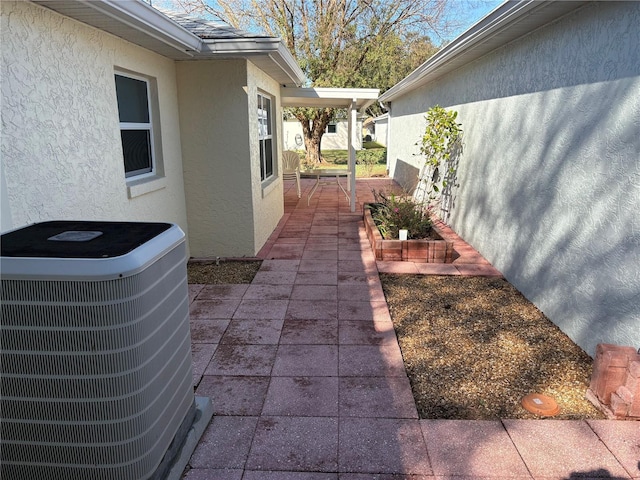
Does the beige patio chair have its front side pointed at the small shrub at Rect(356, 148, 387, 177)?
no

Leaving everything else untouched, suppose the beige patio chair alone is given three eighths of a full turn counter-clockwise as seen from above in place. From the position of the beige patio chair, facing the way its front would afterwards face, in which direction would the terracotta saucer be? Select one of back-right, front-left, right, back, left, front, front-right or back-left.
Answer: back-right

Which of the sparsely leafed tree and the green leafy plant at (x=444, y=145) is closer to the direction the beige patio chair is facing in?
the green leafy plant

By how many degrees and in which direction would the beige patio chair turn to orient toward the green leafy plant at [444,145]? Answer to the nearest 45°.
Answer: approximately 45° to its left

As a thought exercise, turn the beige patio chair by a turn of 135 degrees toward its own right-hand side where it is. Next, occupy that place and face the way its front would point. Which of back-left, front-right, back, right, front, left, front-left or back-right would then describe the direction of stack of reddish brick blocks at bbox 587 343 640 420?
back-left

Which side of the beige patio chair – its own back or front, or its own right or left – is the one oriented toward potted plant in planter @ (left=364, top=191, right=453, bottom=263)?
front

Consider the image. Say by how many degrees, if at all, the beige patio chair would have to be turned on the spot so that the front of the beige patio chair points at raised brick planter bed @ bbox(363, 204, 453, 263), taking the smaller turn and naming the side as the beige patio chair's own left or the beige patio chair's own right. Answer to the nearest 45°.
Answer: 0° — it already faces it

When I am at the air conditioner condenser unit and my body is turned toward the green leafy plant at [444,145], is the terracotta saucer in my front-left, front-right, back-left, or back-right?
front-right

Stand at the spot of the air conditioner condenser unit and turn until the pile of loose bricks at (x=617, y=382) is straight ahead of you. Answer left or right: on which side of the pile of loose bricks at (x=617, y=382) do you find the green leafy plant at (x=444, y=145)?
left

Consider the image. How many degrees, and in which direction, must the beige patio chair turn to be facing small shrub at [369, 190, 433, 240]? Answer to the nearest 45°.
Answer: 0° — it already faces it
